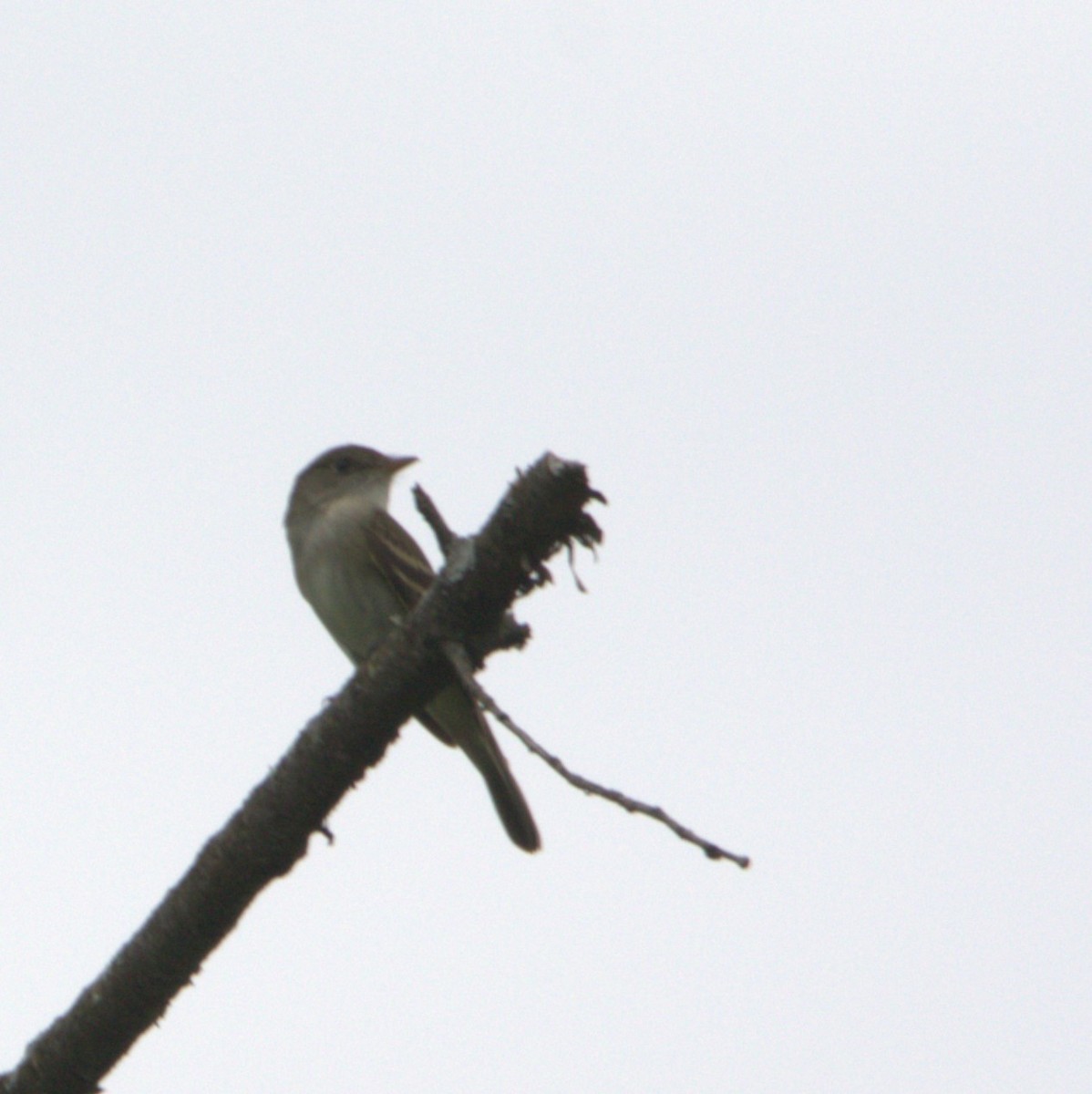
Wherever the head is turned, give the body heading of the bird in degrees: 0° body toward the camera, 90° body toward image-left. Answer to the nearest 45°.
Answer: approximately 45°
